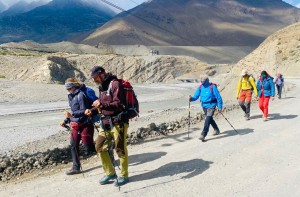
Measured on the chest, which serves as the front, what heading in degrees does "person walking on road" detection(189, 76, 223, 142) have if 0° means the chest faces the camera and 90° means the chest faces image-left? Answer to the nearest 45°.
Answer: approximately 45°

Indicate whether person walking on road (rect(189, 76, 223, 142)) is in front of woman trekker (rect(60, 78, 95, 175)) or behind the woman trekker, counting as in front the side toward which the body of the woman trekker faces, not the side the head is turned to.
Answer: behind

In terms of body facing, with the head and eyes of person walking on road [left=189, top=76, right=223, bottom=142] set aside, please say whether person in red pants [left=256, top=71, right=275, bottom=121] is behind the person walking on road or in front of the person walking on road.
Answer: behind

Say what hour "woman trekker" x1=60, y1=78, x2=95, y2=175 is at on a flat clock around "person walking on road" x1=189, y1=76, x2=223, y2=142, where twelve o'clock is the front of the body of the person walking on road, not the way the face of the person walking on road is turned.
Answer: The woman trekker is roughly at 12 o'clock from the person walking on road.

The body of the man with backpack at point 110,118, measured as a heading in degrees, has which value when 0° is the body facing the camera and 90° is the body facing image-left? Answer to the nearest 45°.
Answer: approximately 45°

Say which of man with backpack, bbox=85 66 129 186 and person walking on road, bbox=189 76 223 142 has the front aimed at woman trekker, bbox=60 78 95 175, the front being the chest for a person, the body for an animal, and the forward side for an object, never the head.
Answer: the person walking on road

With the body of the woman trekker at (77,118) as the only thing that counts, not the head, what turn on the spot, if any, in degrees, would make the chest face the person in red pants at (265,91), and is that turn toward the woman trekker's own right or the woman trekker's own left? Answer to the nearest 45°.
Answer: approximately 180°

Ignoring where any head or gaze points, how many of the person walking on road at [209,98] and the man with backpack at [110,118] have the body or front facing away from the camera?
0

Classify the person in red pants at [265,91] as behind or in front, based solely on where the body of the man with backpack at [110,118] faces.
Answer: behind

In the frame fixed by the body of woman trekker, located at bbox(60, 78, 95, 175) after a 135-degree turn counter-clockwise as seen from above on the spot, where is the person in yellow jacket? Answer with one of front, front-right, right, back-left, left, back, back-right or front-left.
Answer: front-left
